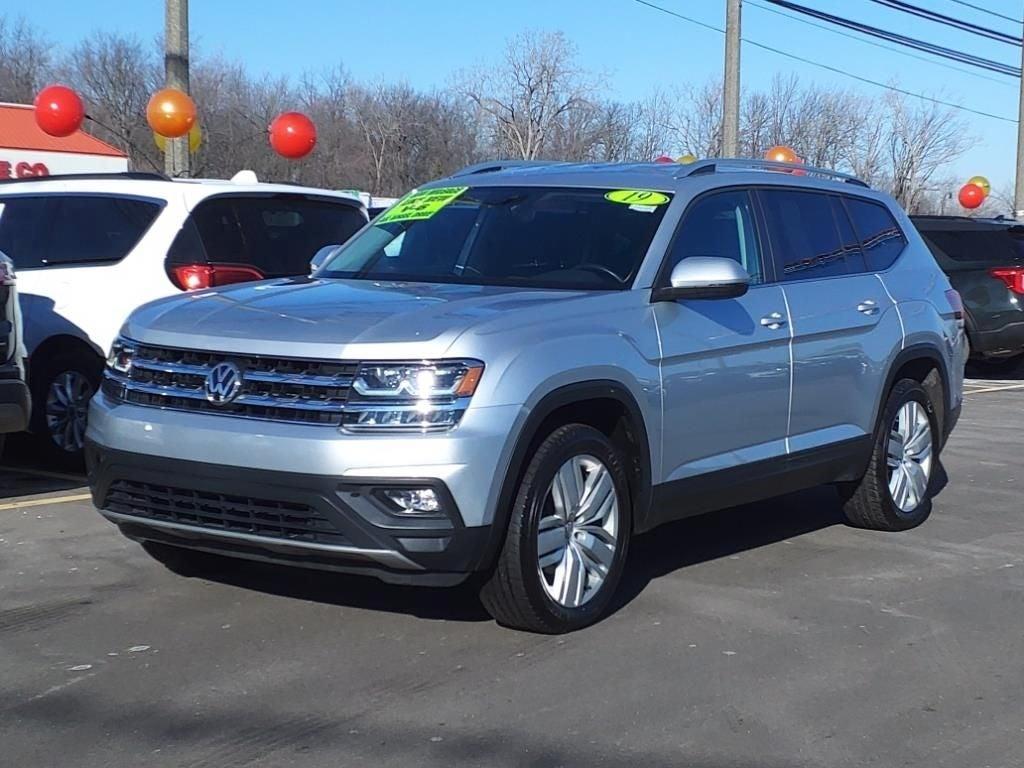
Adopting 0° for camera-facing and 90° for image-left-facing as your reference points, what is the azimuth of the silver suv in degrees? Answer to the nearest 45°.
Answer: approximately 45°

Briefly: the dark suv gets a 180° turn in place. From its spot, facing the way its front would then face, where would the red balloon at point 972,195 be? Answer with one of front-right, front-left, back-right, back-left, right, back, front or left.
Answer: back-left

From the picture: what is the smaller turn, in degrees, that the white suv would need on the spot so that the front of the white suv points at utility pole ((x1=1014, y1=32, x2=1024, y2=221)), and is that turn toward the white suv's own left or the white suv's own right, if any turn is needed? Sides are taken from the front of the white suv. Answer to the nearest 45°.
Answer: approximately 90° to the white suv's own right

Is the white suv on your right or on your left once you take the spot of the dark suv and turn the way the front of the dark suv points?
on your left

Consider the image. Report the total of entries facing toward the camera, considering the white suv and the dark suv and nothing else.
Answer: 0

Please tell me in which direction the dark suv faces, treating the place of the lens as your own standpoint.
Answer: facing away from the viewer and to the left of the viewer

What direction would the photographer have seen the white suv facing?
facing away from the viewer and to the left of the viewer

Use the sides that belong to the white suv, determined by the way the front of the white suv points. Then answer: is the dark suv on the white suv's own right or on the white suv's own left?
on the white suv's own right

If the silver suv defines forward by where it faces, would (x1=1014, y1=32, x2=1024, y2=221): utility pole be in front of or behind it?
behind

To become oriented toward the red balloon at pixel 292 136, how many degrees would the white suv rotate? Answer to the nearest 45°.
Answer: approximately 45° to its right

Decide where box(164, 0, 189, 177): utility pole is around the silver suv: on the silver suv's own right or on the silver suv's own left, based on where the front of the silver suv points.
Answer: on the silver suv's own right

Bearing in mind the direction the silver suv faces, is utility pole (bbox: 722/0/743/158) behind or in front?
behind

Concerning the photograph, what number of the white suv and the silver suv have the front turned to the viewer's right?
0
